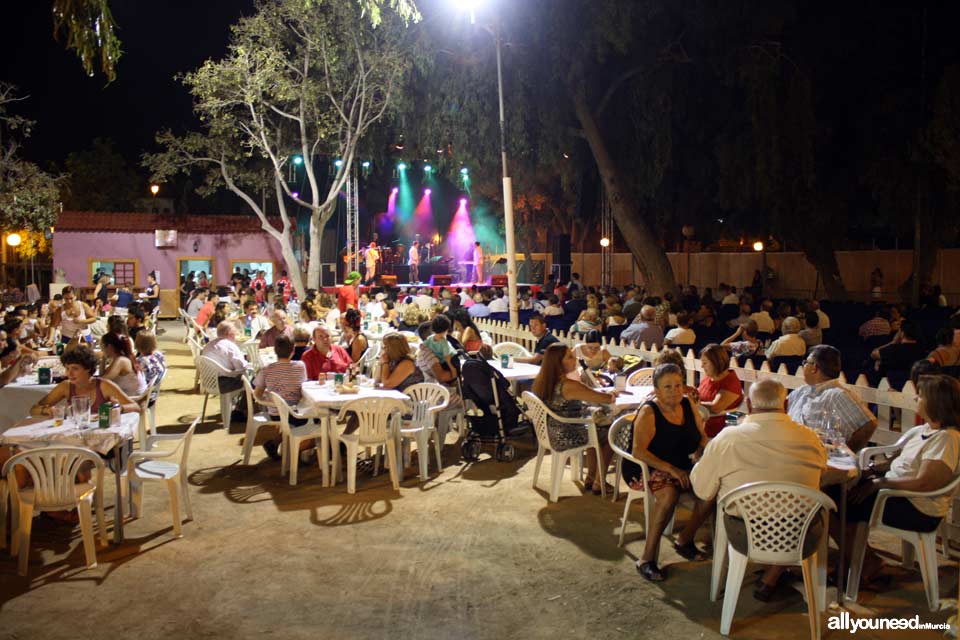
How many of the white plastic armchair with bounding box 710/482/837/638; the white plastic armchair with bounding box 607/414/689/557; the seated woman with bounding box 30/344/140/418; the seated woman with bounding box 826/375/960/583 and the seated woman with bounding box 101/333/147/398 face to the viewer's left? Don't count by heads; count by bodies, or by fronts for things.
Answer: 2

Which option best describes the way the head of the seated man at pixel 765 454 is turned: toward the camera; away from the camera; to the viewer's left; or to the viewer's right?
away from the camera

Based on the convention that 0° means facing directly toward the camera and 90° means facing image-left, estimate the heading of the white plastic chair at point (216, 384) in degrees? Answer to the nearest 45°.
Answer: approximately 225°

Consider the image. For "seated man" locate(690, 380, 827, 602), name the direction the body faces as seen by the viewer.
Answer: away from the camera

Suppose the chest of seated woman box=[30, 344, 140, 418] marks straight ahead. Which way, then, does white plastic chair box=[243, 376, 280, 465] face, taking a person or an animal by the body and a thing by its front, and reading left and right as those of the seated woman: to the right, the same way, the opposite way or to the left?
to the left

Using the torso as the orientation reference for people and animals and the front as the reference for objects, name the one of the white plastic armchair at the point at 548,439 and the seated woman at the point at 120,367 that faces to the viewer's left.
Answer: the seated woman

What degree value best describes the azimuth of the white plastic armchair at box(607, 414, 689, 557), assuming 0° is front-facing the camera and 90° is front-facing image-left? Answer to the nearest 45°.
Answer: approximately 315°

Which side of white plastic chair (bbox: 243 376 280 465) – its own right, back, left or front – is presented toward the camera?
right

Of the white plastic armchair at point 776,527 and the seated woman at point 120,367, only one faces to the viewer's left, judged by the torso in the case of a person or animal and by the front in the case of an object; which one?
the seated woman

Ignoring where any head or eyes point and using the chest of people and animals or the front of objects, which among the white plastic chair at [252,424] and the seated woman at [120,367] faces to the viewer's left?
the seated woman

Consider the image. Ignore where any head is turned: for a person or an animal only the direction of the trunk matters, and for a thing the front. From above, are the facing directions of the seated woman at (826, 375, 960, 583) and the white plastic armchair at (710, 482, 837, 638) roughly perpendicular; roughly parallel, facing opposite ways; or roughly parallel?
roughly perpendicular

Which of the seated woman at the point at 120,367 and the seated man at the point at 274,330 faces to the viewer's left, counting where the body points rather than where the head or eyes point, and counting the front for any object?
the seated woman
